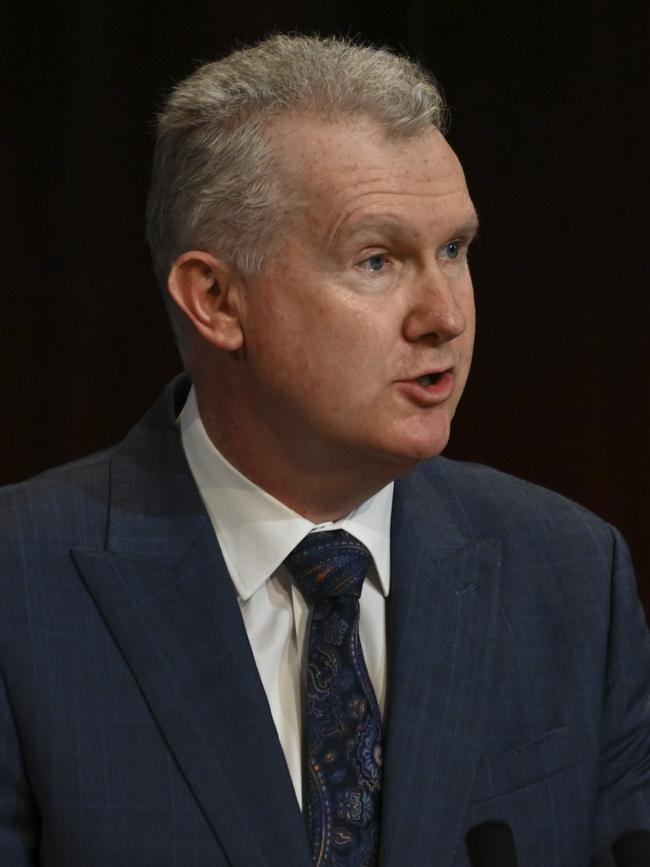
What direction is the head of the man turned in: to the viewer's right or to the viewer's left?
to the viewer's right

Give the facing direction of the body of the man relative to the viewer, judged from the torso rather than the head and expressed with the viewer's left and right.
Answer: facing the viewer and to the right of the viewer

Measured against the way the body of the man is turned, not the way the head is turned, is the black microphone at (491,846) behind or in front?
in front
